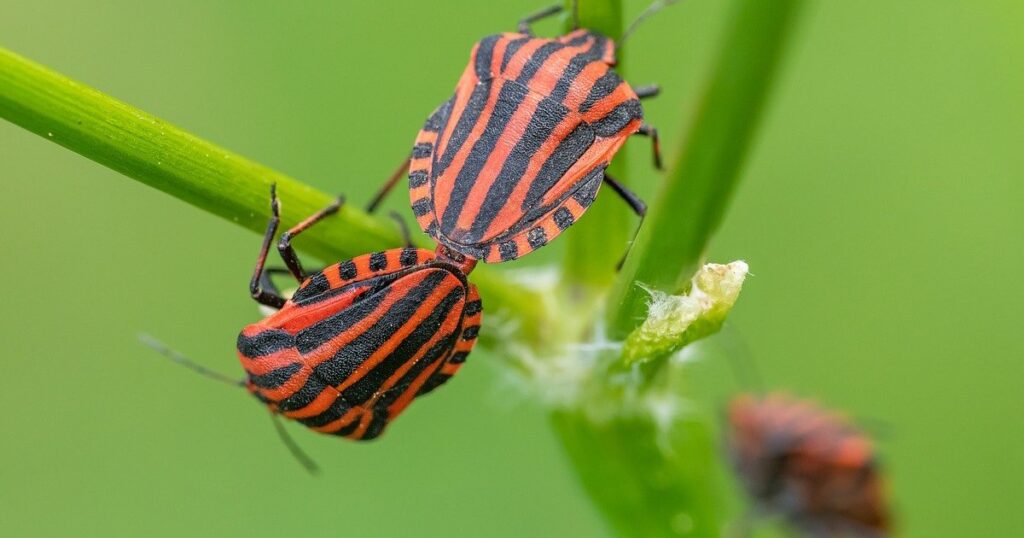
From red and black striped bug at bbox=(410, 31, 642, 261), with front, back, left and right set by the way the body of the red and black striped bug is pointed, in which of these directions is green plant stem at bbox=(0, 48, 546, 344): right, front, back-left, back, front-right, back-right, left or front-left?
back

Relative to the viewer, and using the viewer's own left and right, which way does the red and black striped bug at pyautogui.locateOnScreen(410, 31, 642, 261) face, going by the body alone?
facing away from the viewer and to the right of the viewer
